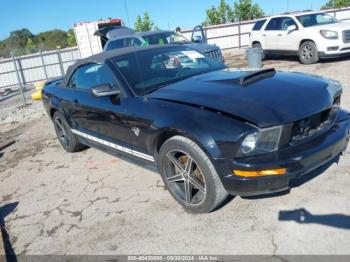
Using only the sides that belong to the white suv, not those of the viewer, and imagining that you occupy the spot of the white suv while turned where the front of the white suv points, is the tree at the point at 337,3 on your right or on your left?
on your left

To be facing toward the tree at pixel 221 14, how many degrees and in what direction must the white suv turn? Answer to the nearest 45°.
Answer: approximately 135° to its left

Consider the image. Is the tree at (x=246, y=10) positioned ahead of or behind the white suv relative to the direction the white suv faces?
behind

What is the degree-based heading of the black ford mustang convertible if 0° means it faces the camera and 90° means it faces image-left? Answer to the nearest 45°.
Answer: approximately 315°

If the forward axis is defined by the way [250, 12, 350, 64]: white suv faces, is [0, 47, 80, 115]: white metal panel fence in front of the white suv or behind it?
behind

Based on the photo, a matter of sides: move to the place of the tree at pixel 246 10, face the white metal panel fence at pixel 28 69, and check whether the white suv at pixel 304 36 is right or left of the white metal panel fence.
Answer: left

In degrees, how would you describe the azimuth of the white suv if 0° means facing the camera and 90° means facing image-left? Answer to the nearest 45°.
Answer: approximately 315°

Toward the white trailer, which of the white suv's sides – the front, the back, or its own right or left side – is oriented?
back

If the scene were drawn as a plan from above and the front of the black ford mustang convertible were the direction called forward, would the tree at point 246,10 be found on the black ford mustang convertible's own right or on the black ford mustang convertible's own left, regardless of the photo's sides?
on the black ford mustang convertible's own left
